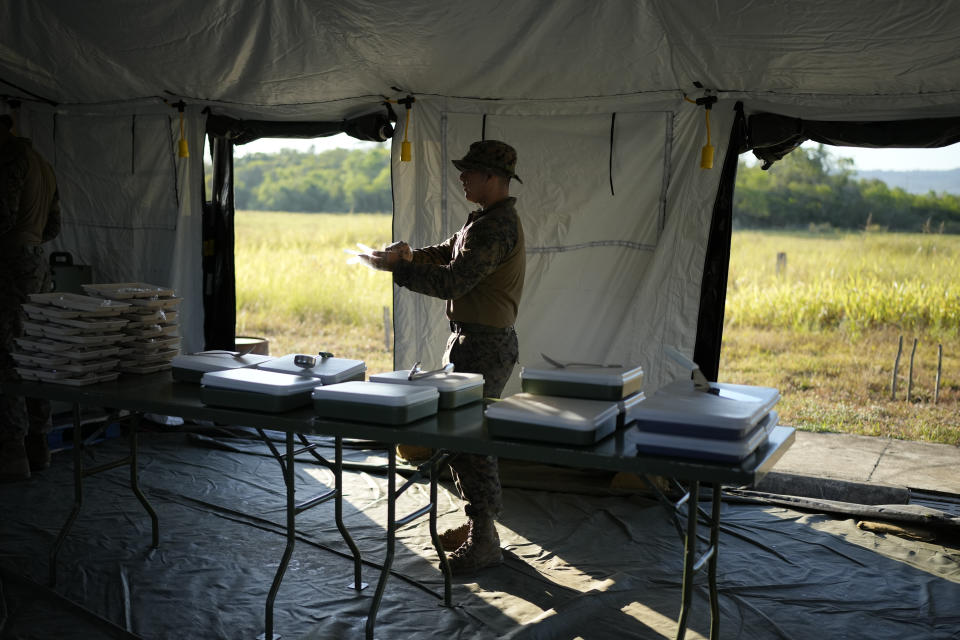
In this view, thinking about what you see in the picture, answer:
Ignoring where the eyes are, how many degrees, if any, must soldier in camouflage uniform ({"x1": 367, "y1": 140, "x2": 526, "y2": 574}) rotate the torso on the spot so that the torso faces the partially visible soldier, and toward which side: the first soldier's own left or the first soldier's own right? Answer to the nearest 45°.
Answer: approximately 45° to the first soldier's own right

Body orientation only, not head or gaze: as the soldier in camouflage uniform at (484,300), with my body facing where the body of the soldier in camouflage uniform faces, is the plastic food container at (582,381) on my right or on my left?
on my left

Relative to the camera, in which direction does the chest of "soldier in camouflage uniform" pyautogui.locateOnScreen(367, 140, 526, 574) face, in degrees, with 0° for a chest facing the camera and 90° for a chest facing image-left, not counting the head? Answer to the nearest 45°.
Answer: approximately 90°

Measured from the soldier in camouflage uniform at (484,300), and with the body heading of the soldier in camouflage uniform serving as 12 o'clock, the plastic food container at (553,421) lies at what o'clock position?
The plastic food container is roughly at 9 o'clock from the soldier in camouflage uniform.

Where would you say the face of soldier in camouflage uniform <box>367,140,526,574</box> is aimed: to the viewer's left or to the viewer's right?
to the viewer's left

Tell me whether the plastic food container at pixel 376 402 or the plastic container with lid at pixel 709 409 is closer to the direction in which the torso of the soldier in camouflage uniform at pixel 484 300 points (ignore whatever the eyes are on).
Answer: the plastic food container

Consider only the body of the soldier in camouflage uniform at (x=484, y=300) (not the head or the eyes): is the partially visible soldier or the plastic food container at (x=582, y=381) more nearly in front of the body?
the partially visible soldier
